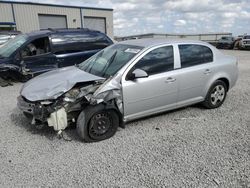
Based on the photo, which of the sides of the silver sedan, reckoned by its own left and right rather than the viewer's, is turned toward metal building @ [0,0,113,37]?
right

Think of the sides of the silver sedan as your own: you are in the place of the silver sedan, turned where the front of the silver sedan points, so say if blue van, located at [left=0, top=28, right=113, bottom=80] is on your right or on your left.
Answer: on your right

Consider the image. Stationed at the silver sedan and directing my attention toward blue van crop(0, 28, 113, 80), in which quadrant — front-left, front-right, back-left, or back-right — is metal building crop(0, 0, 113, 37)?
front-right

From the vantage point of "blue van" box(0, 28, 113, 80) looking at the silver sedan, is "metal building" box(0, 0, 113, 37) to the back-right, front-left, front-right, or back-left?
back-left

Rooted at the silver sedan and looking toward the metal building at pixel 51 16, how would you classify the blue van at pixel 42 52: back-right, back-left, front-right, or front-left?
front-left

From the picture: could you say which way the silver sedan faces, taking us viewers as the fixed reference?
facing the viewer and to the left of the viewer
